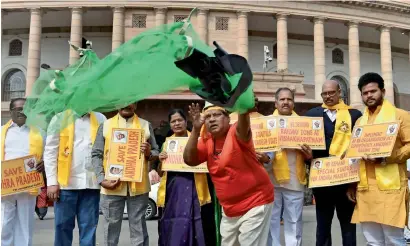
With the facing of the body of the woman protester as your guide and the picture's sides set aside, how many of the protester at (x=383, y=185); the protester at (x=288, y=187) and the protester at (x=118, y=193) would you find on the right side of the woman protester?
1

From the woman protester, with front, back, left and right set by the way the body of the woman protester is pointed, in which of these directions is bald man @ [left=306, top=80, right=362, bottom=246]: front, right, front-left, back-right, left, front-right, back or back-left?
left

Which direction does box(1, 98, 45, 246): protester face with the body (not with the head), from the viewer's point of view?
toward the camera

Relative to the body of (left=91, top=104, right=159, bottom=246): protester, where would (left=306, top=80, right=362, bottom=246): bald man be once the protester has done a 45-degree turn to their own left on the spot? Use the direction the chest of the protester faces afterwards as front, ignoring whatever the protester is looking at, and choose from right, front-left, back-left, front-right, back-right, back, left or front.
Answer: front-left

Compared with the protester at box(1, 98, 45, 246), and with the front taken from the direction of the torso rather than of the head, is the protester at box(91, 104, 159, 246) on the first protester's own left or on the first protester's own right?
on the first protester's own left

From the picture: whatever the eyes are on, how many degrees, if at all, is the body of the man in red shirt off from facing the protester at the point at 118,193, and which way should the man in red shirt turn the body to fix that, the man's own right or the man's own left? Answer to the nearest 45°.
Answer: approximately 90° to the man's own right

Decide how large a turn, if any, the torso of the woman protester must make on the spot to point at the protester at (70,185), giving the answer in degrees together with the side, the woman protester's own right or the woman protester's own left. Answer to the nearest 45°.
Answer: approximately 90° to the woman protester's own right

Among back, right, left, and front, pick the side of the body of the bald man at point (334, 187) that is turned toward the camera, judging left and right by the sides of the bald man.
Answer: front

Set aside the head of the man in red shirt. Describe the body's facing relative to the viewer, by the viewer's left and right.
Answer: facing the viewer and to the left of the viewer

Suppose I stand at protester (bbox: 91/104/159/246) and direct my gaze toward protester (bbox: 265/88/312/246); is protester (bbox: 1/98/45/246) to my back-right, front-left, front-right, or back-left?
back-left

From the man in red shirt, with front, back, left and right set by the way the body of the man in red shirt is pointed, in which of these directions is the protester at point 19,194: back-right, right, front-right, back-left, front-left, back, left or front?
right

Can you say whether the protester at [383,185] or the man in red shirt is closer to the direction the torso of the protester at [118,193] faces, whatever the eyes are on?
the man in red shirt

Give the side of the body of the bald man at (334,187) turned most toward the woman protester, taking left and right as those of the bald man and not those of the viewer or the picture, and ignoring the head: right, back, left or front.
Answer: right

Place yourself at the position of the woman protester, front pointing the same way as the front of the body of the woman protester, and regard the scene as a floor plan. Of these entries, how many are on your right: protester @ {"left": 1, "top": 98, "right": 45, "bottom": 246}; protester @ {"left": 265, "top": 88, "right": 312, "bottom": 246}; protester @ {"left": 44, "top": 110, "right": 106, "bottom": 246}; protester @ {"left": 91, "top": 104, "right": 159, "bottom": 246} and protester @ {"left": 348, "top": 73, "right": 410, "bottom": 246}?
3

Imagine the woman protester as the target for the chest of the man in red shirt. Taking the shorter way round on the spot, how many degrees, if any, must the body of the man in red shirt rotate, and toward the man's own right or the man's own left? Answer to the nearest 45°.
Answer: approximately 135° to the man's own right
